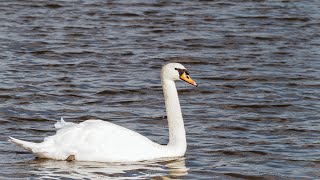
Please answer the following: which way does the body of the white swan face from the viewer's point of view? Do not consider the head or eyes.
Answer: to the viewer's right
